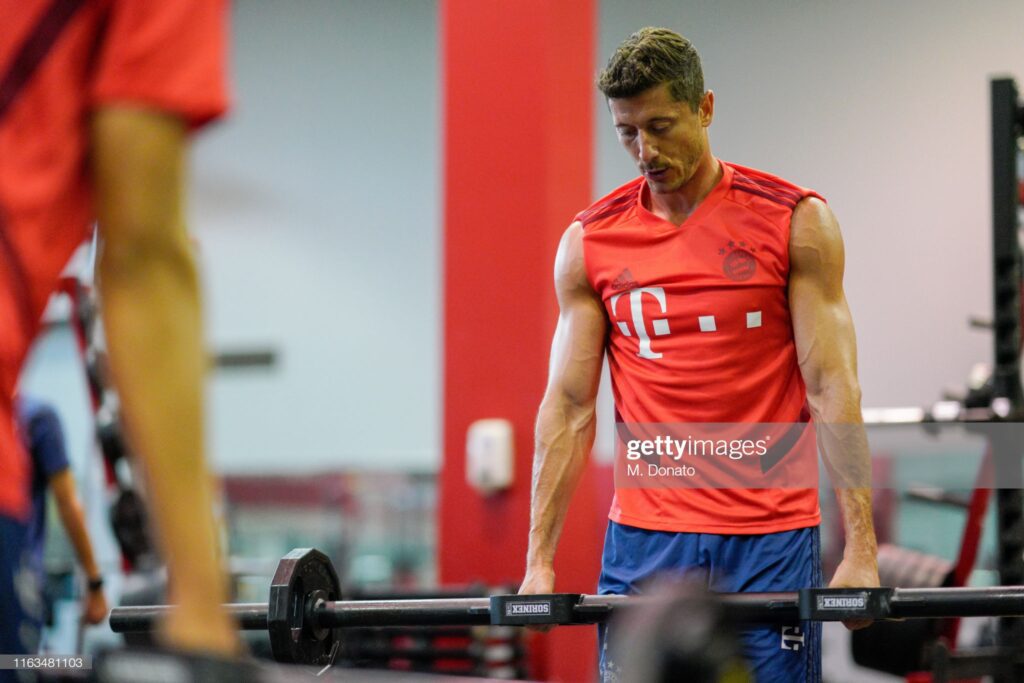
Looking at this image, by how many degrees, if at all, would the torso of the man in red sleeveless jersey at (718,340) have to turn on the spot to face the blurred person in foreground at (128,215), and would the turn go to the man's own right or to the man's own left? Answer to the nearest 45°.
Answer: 0° — they already face them

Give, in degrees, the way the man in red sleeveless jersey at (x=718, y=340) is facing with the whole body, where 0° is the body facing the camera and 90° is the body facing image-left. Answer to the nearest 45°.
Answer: approximately 0°

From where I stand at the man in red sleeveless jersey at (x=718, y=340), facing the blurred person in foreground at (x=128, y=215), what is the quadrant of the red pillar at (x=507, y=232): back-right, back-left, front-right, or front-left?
back-right

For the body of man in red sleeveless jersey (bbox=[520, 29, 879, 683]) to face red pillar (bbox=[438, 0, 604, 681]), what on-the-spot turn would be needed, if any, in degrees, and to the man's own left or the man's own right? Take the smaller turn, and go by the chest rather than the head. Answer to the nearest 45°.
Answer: approximately 135° to the man's own right
